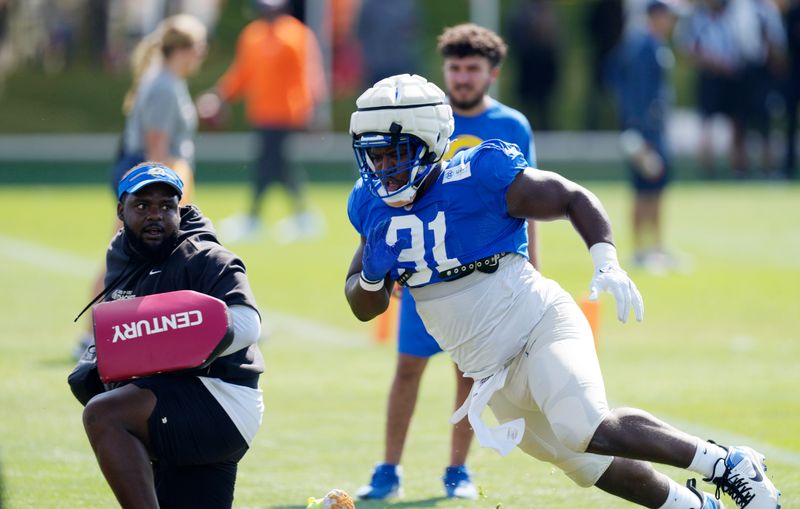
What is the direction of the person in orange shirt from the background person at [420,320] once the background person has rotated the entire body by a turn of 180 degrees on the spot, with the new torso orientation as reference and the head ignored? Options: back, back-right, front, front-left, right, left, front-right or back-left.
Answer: front-left

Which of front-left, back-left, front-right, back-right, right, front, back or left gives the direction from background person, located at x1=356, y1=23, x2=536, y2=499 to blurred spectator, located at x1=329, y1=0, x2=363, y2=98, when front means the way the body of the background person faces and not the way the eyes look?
back-right

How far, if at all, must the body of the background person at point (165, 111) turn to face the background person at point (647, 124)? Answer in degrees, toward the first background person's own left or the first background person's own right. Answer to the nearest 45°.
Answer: approximately 45° to the first background person's own left

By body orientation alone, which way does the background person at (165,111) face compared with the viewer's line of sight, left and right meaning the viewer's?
facing to the right of the viewer

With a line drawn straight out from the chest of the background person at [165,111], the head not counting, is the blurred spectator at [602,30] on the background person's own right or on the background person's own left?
on the background person's own left

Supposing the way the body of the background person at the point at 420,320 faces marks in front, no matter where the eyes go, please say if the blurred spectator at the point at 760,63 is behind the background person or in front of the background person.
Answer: behind
